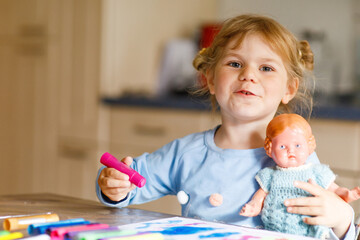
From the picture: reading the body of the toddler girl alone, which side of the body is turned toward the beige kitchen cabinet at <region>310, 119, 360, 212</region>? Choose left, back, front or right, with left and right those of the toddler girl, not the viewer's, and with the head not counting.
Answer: back

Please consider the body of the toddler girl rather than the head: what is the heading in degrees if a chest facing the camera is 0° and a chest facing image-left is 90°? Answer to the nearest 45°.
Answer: approximately 0°
